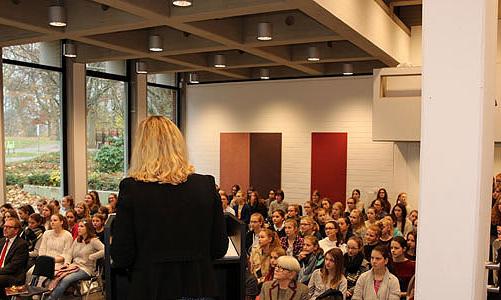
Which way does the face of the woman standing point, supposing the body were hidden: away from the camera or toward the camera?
away from the camera

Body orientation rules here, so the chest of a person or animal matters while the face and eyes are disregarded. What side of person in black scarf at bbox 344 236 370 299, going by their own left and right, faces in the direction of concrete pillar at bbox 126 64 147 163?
right

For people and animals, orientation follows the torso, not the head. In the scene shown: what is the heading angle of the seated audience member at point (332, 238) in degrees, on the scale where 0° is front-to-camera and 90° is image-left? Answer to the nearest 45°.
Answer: approximately 45°

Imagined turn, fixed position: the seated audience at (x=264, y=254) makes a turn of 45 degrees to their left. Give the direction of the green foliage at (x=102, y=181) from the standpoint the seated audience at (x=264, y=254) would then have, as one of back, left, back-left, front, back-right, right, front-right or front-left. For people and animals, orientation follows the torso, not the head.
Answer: back-right

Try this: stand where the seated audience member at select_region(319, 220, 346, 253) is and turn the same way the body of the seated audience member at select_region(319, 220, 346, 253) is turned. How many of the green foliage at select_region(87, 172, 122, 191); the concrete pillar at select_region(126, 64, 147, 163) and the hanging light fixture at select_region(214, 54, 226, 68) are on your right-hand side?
3
